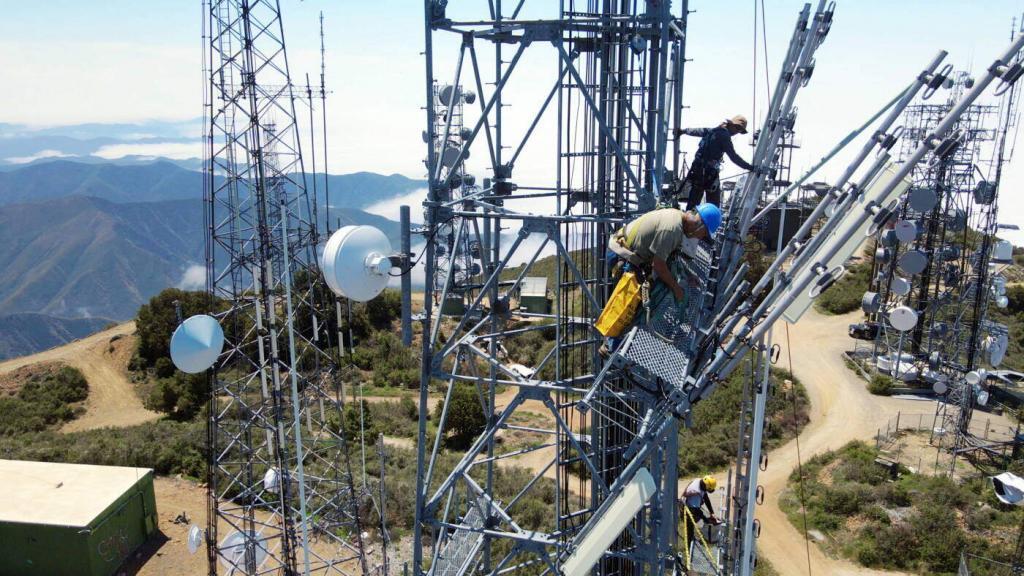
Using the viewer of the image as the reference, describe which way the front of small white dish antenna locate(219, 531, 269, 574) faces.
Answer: facing the viewer and to the left of the viewer

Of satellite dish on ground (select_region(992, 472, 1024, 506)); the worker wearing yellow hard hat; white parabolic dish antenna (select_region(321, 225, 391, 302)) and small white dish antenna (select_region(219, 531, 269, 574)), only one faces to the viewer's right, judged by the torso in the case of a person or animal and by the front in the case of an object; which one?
the worker wearing yellow hard hat

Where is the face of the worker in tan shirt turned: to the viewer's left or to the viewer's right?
to the viewer's right

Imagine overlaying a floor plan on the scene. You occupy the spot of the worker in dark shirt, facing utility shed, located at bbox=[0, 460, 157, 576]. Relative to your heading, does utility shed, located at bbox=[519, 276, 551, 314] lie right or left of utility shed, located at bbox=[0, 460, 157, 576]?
right

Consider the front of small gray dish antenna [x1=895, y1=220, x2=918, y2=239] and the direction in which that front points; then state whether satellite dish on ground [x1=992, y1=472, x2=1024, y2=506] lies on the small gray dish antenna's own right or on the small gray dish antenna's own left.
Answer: on the small gray dish antenna's own left

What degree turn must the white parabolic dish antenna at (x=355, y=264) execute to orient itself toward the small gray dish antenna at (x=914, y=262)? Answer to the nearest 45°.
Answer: approximately 90° to its right

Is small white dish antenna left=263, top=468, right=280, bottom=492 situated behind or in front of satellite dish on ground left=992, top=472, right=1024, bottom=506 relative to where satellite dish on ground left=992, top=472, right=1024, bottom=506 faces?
in front

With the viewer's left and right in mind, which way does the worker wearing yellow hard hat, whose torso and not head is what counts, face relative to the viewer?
facing to the right of the viewer

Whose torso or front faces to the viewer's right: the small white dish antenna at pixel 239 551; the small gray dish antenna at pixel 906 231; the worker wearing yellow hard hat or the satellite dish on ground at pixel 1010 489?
the worker wearing yellow hard hat

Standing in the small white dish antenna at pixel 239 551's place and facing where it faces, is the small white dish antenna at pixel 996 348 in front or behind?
behind

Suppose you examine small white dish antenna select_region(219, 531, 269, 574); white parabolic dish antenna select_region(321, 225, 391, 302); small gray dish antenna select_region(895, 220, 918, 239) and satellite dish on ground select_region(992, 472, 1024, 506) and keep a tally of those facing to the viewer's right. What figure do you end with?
0
